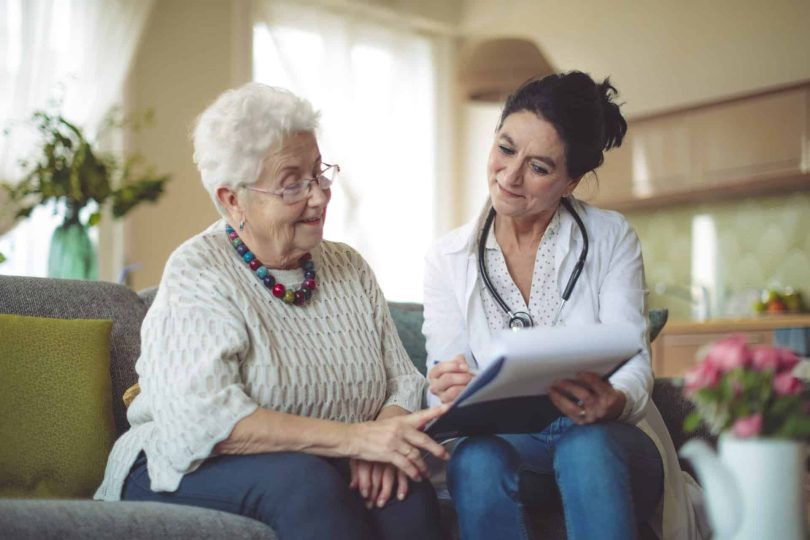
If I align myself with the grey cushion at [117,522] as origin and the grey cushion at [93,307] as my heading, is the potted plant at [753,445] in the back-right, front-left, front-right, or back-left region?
back-right

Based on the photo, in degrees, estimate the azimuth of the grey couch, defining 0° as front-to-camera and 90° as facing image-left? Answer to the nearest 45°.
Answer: approximately 0°

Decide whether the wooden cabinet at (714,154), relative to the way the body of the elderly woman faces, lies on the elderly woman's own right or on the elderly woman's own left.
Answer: on the elderly woman's own left

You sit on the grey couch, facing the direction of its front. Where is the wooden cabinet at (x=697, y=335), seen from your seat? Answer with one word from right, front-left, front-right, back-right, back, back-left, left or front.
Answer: back-left

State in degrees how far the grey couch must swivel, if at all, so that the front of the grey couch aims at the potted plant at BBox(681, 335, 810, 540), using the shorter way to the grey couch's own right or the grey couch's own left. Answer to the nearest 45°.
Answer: approximately 45° to the grey couch's own left

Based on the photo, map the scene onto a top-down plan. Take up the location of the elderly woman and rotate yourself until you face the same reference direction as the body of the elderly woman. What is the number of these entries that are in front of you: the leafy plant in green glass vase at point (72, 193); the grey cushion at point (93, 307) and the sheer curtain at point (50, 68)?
0

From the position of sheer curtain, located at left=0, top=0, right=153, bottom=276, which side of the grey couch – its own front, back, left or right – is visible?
back

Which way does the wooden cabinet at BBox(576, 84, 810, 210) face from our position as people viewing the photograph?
facing the viewer and to the left of the viewer

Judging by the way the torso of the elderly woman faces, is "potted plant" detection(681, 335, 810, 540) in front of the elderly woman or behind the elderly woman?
in front

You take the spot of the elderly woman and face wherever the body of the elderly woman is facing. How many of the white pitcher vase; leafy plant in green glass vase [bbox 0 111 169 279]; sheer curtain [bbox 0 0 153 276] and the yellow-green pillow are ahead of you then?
1

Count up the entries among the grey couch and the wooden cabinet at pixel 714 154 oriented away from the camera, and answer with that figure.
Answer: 0

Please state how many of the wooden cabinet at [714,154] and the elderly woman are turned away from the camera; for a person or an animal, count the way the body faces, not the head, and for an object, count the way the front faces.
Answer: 0

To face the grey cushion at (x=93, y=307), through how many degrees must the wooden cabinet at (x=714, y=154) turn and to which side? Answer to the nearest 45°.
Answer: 0° — it already faces it

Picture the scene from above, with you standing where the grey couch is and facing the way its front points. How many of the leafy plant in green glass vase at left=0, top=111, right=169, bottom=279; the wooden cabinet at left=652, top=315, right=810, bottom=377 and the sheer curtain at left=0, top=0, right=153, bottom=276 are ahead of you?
0

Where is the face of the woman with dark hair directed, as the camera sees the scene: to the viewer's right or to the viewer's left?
to the viewer's left
